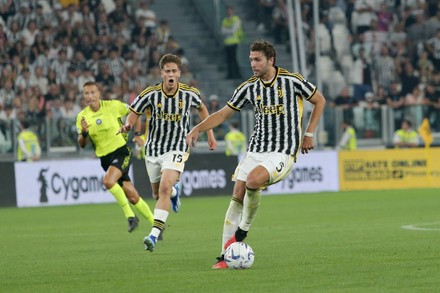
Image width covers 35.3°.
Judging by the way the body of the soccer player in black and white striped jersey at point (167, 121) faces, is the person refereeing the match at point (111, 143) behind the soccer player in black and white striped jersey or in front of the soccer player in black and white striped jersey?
behind

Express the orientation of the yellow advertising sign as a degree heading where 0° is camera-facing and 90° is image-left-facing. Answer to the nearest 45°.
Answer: approximately 0°

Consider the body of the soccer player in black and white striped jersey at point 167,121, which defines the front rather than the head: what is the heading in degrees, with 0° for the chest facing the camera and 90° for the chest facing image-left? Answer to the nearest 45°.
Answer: approximately 0°

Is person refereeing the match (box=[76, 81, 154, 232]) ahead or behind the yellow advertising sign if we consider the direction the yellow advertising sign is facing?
ahead

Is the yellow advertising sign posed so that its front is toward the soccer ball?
yes

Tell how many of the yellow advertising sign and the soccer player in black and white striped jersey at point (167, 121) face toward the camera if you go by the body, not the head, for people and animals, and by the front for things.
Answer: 2

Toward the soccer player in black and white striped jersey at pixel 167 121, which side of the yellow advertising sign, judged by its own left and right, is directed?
front

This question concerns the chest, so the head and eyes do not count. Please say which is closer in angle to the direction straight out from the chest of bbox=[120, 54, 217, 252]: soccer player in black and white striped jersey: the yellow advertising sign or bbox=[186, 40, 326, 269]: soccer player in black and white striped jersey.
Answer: the soccer player in black and white striped jersey
